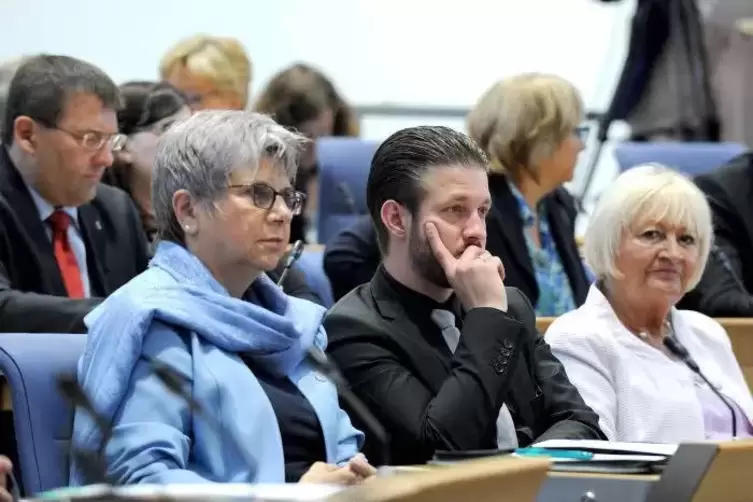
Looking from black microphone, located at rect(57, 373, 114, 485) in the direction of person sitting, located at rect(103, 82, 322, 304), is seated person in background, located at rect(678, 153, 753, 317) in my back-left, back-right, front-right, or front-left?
front-right

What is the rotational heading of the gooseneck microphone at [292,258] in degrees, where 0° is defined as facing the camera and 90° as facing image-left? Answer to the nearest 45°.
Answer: approximately 270°

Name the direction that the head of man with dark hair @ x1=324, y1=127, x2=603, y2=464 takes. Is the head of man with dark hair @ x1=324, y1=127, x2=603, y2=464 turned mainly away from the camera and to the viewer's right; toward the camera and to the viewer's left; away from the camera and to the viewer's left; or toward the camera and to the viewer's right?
toward the camera and to the viewer's right

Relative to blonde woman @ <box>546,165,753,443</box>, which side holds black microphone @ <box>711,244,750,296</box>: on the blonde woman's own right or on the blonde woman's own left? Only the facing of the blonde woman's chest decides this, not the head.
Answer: on the blonde woman's own left

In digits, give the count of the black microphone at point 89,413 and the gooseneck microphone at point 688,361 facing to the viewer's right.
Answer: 0

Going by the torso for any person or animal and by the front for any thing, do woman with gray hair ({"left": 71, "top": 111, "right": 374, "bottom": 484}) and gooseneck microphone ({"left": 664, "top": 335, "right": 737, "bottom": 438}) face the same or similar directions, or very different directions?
very different directions
